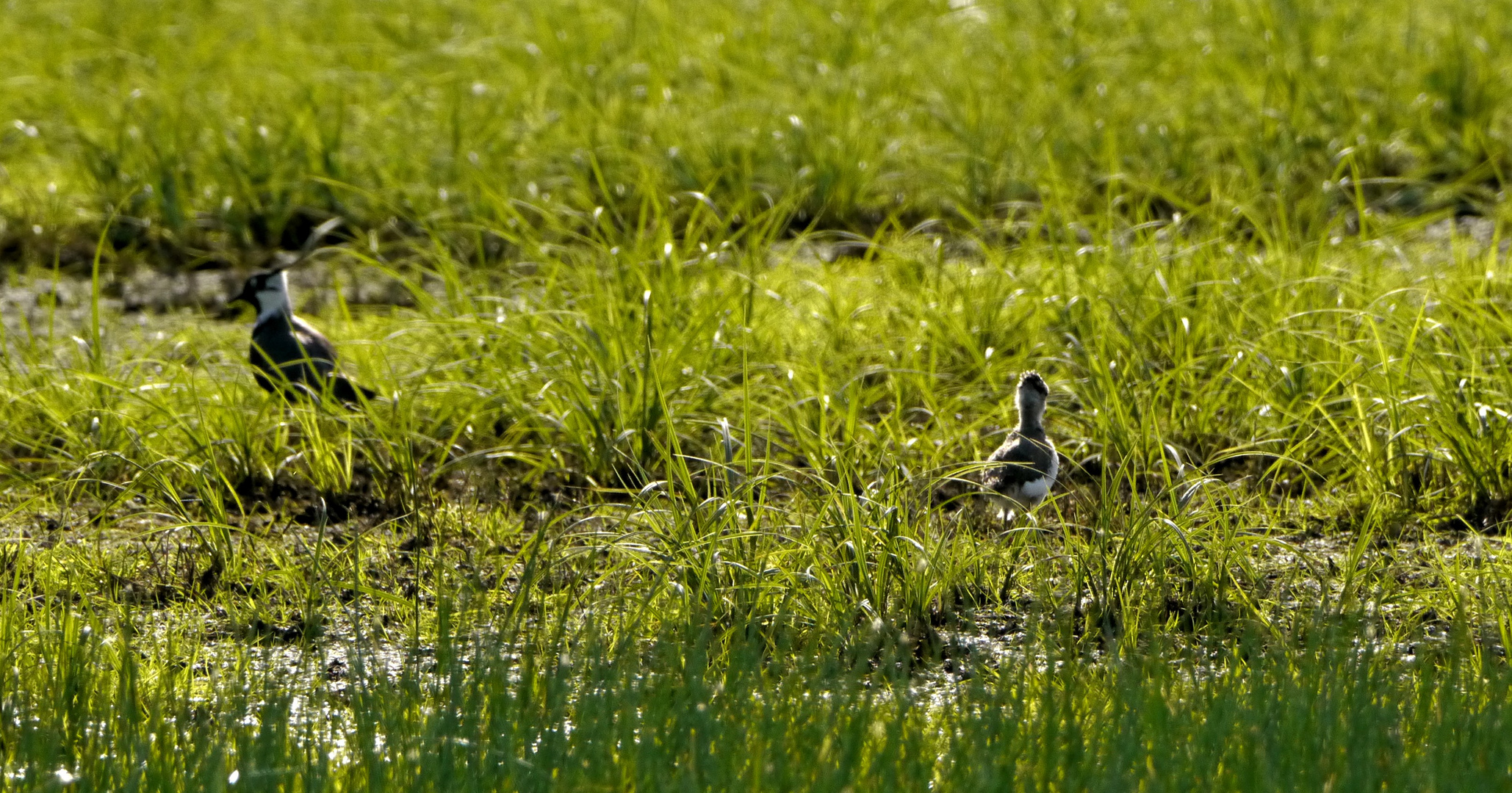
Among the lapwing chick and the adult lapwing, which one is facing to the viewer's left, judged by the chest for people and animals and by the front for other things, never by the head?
the adult lapwing

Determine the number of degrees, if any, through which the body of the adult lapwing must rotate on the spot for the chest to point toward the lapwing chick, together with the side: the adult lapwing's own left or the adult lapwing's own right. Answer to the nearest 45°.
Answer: approximately 135° to the adult lapwing's own left

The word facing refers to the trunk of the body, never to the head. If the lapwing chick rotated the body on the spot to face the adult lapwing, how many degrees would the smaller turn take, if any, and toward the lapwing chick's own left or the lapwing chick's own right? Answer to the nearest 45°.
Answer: approximately 135° to the lapwing chick's own left

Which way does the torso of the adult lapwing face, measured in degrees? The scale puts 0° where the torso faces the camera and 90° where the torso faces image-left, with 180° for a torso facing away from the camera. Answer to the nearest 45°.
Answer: approximately 90°

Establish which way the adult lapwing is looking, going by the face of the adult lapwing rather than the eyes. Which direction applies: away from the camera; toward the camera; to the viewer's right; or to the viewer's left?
to the viewer's left

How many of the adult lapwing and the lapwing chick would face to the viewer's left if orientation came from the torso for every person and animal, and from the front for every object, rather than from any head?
1

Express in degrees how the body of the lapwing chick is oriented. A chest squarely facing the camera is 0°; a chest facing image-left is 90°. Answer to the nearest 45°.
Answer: approximately 225°
